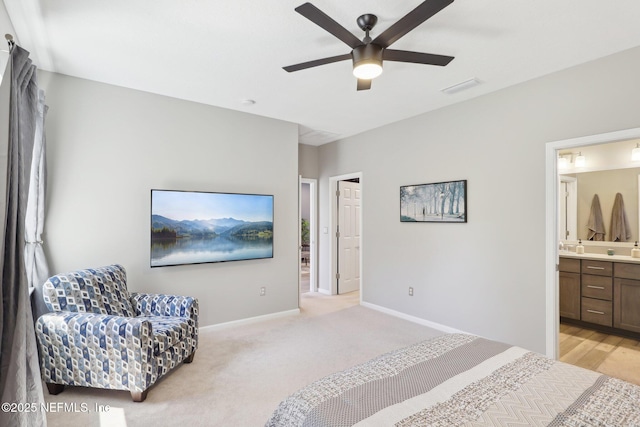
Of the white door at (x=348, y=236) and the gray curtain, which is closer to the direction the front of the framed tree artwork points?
the gray curtain

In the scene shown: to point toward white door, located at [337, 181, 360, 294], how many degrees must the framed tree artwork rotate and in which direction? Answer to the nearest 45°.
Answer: approximately 90° to its right

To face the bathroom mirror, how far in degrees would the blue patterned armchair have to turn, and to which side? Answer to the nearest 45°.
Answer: approximately 45° to its left

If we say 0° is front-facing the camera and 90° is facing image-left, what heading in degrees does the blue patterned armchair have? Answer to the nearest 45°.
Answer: approximately 315°

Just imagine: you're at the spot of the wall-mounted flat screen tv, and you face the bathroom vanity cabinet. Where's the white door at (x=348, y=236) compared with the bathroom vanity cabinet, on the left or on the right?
left

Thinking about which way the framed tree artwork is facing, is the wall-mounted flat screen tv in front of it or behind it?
in front

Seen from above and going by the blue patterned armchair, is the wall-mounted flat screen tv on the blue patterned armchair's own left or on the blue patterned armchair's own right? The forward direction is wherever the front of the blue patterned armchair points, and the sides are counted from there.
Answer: on the blue patterned armchair's own left

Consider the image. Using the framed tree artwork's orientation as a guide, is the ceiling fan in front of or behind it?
in front

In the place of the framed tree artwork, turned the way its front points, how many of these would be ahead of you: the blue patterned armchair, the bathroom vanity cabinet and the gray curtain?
2

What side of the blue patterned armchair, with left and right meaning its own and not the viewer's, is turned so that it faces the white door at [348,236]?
left

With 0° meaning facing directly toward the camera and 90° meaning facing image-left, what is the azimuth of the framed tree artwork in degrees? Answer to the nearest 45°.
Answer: approximately 45°

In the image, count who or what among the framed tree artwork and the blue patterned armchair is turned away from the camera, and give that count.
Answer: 0

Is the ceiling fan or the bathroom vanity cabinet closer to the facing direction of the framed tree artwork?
the ceiling fan
